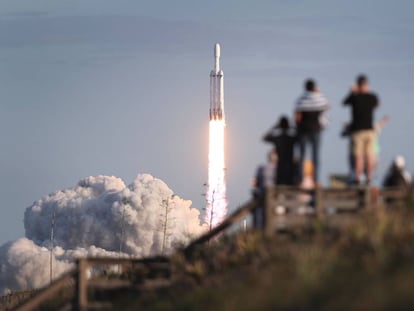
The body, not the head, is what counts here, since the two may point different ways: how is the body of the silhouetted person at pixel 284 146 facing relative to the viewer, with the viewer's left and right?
facing away from the viewer

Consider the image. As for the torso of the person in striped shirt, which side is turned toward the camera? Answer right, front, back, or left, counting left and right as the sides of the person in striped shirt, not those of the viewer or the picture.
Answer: back

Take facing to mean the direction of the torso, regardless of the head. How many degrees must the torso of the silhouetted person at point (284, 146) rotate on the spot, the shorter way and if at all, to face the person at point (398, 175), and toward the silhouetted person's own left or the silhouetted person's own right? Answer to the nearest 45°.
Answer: approximately 90° to the silhouetted person's own right

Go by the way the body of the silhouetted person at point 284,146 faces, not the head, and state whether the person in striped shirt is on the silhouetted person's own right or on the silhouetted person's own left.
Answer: on the silhouetted person's own right

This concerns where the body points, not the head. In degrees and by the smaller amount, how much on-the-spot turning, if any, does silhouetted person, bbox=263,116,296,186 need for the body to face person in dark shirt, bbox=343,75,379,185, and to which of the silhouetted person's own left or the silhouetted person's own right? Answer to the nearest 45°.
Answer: approximately 90° to the silhouetted person's own right

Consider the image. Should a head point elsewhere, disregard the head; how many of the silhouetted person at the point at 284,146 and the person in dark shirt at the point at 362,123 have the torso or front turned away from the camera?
2

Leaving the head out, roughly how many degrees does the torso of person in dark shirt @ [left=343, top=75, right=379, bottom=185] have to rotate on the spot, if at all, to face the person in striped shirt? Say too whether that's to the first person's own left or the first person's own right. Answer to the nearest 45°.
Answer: approximately 90° to the first person's own left

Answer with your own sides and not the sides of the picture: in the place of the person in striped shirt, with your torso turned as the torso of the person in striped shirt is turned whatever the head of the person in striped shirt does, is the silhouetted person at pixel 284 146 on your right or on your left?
on your left

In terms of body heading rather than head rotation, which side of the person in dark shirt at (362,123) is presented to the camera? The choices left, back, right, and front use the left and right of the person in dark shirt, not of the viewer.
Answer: back
